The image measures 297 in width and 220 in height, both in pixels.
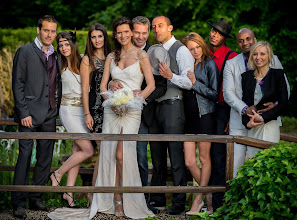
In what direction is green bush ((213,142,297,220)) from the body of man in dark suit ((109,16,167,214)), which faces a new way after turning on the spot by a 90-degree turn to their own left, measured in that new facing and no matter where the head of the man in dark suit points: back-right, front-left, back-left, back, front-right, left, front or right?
front-right

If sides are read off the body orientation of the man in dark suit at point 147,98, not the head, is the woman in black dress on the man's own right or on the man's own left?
on the man's own right

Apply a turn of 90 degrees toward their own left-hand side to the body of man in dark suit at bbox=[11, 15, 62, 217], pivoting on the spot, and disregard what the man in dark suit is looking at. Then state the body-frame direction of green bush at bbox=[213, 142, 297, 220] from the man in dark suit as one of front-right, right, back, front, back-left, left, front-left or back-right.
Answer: right

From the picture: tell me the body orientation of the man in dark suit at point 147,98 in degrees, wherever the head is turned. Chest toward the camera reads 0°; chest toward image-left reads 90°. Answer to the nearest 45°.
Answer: approximately 0°

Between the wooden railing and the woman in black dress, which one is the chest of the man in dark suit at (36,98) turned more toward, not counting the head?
the wooden railing

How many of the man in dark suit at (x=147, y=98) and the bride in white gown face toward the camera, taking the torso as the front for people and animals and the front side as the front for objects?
2

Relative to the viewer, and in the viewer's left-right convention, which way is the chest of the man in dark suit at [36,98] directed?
facing the viewer and to the right of the viewer

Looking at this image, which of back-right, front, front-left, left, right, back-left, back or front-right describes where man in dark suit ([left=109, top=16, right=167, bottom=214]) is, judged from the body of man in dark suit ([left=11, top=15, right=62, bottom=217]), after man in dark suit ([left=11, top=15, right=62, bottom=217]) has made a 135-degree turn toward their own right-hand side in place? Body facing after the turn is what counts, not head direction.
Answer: back
